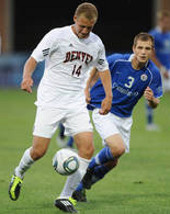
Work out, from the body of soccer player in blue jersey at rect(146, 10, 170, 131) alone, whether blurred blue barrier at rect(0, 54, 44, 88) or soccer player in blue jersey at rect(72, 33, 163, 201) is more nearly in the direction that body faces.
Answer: the soccer player in blue jersey

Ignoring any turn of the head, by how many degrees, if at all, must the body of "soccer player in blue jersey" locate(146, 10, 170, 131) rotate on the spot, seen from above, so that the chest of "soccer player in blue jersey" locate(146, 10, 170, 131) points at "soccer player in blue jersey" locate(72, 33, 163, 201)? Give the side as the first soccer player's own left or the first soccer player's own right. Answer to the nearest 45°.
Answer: approximately 45° to the first soccer player's own right

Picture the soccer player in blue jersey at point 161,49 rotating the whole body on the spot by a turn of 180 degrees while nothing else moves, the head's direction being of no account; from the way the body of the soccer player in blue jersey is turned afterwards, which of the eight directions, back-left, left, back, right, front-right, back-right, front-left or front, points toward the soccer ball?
back-left

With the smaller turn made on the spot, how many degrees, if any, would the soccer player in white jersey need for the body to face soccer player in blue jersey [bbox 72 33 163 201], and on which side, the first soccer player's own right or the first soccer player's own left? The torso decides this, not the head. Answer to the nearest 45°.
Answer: approximately 90° to the first soccer player's own left

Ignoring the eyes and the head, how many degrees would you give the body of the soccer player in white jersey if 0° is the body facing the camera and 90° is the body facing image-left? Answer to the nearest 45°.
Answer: approximately 315°

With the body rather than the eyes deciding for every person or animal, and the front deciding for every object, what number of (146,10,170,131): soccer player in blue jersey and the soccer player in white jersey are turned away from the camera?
0

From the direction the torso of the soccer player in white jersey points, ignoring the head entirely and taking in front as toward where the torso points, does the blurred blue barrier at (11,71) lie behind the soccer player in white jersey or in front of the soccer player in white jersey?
behind

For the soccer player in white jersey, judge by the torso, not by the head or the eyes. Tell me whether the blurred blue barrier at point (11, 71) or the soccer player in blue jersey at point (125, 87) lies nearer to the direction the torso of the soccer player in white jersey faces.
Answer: the soccer player in blue jersey
